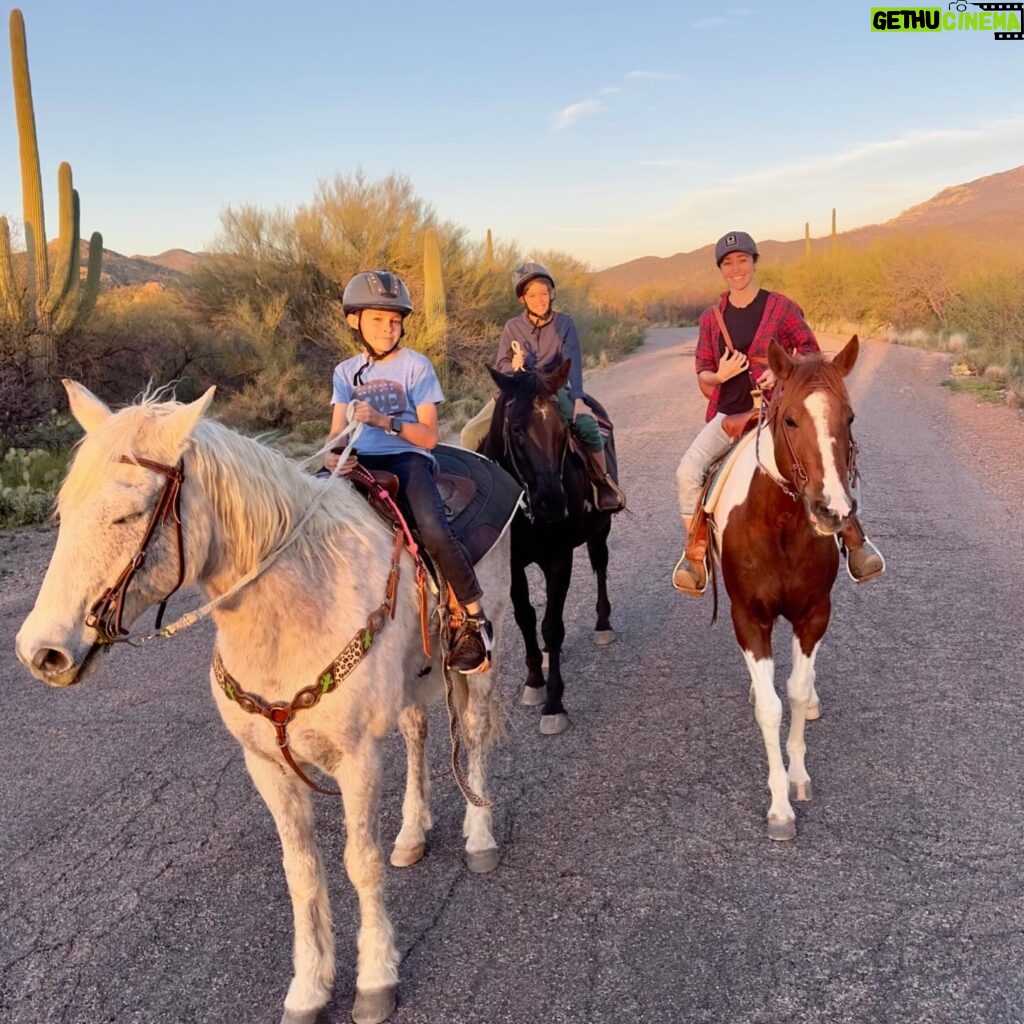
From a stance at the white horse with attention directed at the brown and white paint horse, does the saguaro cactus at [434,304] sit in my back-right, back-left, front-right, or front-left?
front-left

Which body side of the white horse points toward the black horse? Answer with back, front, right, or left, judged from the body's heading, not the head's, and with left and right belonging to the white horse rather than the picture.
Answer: back

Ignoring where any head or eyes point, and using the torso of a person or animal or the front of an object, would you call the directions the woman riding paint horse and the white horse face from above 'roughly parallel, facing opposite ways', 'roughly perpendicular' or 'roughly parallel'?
roughly parallel

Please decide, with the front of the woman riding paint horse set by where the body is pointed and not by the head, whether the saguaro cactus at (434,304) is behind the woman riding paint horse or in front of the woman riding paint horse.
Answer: behind

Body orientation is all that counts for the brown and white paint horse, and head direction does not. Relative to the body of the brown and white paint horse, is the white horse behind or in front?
in front

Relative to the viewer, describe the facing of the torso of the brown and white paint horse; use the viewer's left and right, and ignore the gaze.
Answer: facing the viewer

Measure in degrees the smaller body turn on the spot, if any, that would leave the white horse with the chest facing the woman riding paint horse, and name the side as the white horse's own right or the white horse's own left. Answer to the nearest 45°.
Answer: approximately 180°

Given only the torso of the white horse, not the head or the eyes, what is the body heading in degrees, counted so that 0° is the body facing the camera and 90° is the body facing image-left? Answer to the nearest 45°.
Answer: approximately 45°

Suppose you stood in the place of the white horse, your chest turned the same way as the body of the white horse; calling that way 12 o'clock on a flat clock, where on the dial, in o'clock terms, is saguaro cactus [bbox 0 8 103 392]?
The saguaro cactus is roughly at 4 o'clock from the white horse.

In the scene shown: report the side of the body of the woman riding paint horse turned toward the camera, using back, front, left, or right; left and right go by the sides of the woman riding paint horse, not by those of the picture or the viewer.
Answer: front

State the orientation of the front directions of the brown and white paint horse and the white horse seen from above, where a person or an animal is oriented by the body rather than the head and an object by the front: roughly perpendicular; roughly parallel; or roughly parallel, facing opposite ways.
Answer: roughly parallel
